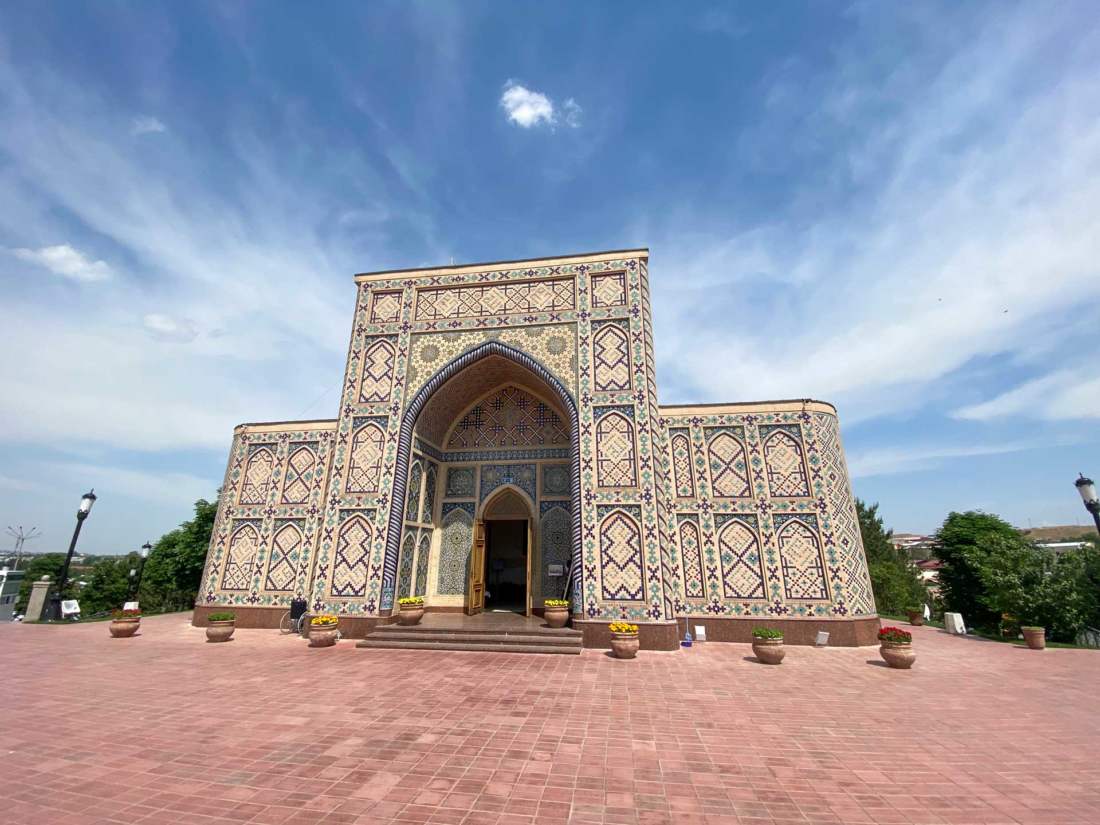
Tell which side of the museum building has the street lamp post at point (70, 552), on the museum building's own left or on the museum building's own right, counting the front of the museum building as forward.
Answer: on the museum building's own right

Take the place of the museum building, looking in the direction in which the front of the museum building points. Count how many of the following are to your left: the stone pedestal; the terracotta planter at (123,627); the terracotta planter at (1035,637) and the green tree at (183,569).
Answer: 1

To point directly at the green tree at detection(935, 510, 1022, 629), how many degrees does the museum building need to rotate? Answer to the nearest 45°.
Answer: approximately 135° to its left

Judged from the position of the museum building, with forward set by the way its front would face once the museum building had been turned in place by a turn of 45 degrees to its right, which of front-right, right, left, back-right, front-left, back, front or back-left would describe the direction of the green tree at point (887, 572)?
back

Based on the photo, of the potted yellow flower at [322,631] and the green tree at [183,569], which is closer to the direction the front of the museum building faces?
the potted yellow flower

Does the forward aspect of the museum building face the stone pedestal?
no

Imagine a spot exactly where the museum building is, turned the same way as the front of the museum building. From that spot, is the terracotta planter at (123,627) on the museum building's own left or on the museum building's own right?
on the museum building's own right

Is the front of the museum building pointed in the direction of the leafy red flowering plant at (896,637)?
no

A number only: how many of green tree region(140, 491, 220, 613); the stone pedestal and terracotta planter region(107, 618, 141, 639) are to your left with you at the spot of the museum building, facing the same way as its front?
0

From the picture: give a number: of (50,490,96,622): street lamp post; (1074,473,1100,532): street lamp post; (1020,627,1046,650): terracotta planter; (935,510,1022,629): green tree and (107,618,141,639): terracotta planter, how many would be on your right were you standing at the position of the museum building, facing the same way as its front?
2

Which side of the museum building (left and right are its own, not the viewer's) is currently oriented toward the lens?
front

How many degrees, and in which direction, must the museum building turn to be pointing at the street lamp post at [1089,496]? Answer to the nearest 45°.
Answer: approximately 90° to its left

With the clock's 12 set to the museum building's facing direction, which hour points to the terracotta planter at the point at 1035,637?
The terracotta planter is roughly at 9 o'clock from the museum building.

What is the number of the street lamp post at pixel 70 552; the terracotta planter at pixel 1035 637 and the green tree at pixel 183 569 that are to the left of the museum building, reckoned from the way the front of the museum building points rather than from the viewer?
1

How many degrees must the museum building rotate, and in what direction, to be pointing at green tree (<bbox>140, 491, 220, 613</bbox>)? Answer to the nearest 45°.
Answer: approximately 135° to its right

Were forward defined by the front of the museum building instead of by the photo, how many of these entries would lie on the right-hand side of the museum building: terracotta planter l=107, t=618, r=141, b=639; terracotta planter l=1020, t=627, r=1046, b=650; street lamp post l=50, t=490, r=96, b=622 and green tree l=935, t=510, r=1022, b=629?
2

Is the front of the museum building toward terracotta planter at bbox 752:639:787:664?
no

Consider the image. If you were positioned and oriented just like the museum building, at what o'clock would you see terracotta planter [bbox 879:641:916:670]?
The terracotta planter is roughly at 10 o'clock from the museum building.
